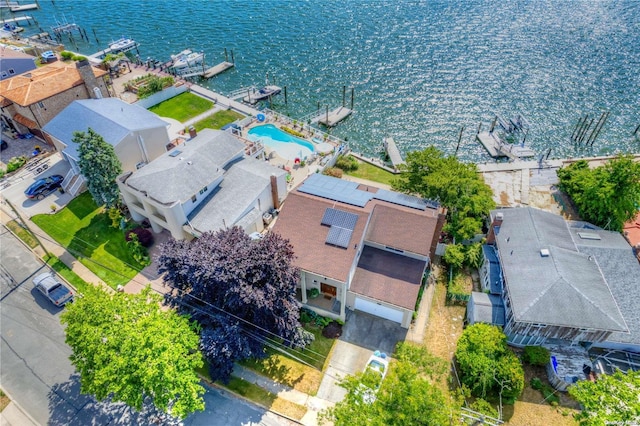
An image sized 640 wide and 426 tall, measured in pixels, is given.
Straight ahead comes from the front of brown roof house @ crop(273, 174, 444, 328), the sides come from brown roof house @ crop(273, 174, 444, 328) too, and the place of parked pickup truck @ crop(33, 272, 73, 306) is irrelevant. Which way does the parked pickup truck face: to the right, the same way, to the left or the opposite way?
to the right

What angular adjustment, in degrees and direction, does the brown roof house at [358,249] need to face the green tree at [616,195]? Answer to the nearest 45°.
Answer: approximately 135° to its left

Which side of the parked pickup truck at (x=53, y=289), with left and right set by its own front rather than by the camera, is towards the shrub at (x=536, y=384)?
back

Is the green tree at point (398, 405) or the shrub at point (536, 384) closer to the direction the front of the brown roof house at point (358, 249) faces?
the green tree

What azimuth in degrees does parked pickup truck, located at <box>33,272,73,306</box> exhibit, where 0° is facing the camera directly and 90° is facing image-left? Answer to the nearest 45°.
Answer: approximately 135°

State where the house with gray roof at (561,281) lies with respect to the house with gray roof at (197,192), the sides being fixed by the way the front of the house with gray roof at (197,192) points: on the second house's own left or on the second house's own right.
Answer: on the second house's own left

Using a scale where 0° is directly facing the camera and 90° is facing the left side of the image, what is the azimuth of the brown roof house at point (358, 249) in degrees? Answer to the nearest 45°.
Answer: approximately 0°

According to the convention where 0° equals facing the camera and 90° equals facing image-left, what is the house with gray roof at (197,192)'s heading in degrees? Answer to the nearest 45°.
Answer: approximately 45°

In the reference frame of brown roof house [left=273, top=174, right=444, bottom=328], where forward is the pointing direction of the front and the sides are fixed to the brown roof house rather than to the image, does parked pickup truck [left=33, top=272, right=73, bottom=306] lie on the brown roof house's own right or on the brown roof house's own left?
on the brown roof house's own right

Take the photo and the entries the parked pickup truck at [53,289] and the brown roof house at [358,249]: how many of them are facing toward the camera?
1

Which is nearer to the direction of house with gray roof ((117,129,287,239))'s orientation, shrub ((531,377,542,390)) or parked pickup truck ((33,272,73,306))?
the parked pickup truck
